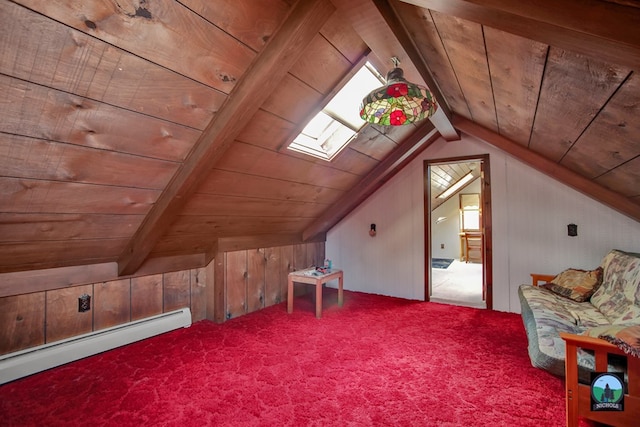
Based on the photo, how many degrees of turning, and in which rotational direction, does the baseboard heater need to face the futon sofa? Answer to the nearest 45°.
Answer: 0° — it already faces it

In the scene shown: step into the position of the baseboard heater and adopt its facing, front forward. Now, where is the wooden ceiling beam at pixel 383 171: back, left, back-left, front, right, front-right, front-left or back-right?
front-left

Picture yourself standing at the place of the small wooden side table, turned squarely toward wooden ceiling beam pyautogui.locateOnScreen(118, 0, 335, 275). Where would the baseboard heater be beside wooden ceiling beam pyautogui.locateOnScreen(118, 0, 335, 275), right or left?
right

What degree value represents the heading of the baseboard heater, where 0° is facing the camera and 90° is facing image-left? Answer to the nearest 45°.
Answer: approximately 315°

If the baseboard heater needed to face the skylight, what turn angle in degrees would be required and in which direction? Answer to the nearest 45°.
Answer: approximately 45° to its left
